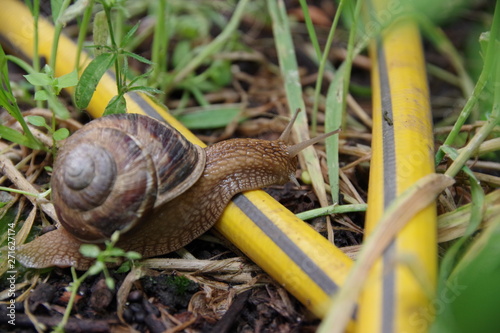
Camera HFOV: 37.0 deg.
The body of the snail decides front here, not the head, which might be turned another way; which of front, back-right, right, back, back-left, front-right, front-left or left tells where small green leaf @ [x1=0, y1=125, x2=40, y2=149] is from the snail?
back-left

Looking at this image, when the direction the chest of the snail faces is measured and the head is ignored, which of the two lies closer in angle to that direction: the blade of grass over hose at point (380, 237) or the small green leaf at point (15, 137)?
the blade of grass over hose

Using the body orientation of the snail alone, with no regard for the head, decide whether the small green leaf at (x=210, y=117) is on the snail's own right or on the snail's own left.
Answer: on the snail's own left

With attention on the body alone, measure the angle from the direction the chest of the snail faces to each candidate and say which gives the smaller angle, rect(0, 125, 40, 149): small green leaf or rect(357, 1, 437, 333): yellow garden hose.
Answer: the yellow garden hose

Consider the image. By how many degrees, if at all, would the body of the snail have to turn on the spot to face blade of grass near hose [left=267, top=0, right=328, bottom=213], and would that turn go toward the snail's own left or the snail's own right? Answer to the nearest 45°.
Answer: approximately 45° to the snail's own left

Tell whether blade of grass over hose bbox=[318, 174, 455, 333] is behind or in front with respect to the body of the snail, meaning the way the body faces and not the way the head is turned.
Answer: in front

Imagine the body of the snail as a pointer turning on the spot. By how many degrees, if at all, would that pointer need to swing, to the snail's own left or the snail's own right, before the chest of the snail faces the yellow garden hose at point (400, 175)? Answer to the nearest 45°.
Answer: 0° — it already faces it

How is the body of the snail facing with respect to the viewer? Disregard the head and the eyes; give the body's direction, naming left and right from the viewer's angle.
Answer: facing to the right of the viewer
